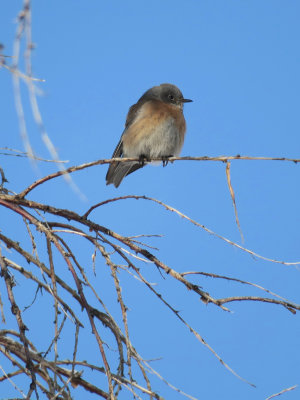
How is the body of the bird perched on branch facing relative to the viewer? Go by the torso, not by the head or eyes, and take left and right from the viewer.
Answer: facing the viewer and to the right of the viewer
